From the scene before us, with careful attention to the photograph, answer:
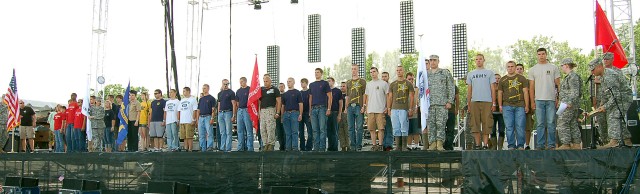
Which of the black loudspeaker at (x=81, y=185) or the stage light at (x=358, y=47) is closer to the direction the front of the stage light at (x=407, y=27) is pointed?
the black loudspeaker

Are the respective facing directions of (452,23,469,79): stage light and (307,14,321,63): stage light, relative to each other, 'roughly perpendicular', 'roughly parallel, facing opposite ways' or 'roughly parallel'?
roughly parallel

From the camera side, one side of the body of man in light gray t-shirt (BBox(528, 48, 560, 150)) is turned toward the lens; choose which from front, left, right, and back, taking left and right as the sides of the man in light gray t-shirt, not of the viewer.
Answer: front

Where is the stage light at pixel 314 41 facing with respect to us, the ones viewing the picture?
facing the viewer

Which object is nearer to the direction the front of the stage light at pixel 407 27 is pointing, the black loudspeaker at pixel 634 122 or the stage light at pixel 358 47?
the black loudspeaker

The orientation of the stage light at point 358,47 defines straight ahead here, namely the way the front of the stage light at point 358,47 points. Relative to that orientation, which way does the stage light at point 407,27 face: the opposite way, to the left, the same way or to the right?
the same way

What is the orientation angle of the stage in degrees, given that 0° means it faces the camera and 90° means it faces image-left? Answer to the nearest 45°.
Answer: approximately 0°

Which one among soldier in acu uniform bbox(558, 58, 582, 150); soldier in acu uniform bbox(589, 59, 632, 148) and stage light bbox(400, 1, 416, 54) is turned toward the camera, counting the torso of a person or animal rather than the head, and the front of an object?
the stage light

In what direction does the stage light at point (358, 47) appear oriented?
toward the camera

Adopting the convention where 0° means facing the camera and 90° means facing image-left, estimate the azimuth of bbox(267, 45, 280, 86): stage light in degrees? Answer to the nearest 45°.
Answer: approximately 0°

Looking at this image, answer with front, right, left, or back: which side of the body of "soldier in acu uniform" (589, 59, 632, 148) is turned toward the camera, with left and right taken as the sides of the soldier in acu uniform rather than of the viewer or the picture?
left

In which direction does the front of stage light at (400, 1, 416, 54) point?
toward the camera

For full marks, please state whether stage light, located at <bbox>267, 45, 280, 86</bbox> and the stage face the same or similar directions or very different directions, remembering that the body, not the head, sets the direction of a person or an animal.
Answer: same or similar directions

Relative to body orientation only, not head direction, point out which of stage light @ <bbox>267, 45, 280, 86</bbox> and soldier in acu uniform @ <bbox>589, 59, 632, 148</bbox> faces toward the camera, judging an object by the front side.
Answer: the stage light
